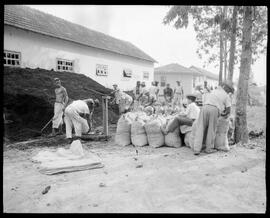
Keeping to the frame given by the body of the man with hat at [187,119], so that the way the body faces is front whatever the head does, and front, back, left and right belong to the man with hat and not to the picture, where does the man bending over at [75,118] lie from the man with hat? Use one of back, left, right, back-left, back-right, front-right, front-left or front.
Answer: front

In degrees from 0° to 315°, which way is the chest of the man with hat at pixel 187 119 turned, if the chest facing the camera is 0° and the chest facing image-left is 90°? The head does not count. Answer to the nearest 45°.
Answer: approximately 90°

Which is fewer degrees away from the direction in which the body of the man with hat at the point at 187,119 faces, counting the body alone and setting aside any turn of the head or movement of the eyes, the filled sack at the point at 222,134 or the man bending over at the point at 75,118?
the man bending over

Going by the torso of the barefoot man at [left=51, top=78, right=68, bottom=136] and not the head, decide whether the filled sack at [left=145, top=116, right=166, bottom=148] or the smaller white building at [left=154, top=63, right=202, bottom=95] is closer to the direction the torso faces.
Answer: the filled sack

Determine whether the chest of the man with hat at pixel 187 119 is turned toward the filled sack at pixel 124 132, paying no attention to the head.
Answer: yes
